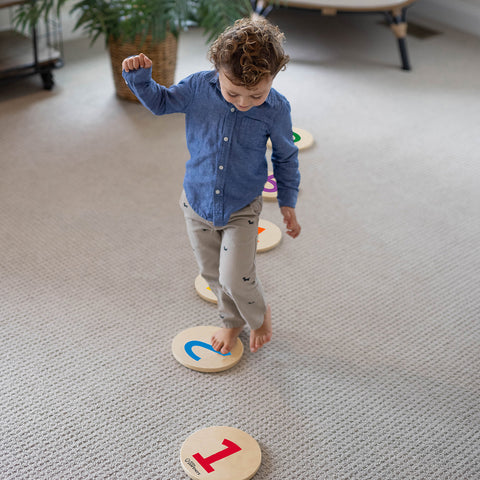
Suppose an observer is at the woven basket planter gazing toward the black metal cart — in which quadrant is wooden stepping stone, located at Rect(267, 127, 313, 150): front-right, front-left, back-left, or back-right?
back-left

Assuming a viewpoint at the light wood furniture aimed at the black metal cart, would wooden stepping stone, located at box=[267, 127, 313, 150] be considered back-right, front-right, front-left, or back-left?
front-left

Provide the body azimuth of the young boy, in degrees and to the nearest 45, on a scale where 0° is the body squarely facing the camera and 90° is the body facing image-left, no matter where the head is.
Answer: approximately 0°

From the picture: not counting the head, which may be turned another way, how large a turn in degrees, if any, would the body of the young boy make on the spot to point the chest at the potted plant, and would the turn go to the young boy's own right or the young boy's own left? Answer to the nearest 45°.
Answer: approximately 180°

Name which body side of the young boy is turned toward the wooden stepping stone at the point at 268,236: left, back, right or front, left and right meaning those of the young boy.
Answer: back

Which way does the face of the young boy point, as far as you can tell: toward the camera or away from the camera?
toward the camera

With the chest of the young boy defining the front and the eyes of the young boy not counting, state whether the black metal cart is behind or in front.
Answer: behind

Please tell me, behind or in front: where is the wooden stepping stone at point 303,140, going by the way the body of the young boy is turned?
behind

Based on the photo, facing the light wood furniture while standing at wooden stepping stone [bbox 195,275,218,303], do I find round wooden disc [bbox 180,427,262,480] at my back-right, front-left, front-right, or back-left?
back-right
